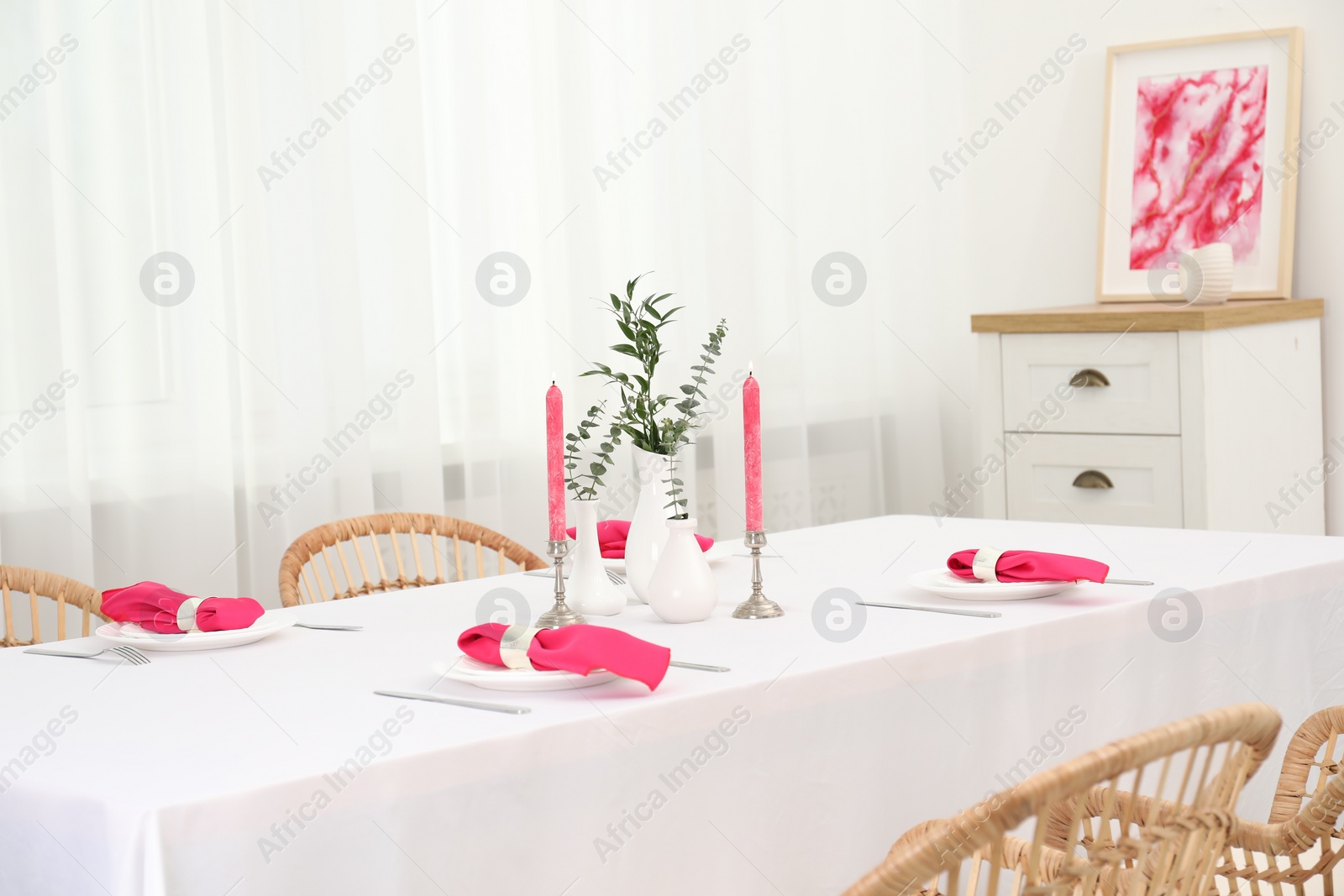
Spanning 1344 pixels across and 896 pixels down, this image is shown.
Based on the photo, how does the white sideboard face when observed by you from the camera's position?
facing the viewer and to the left of the viewer

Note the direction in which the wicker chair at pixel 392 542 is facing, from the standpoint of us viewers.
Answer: facing the viewer and to the right of the viewer

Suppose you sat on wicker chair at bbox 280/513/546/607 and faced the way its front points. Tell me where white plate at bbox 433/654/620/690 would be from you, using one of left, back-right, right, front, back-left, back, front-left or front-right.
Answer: front-right
